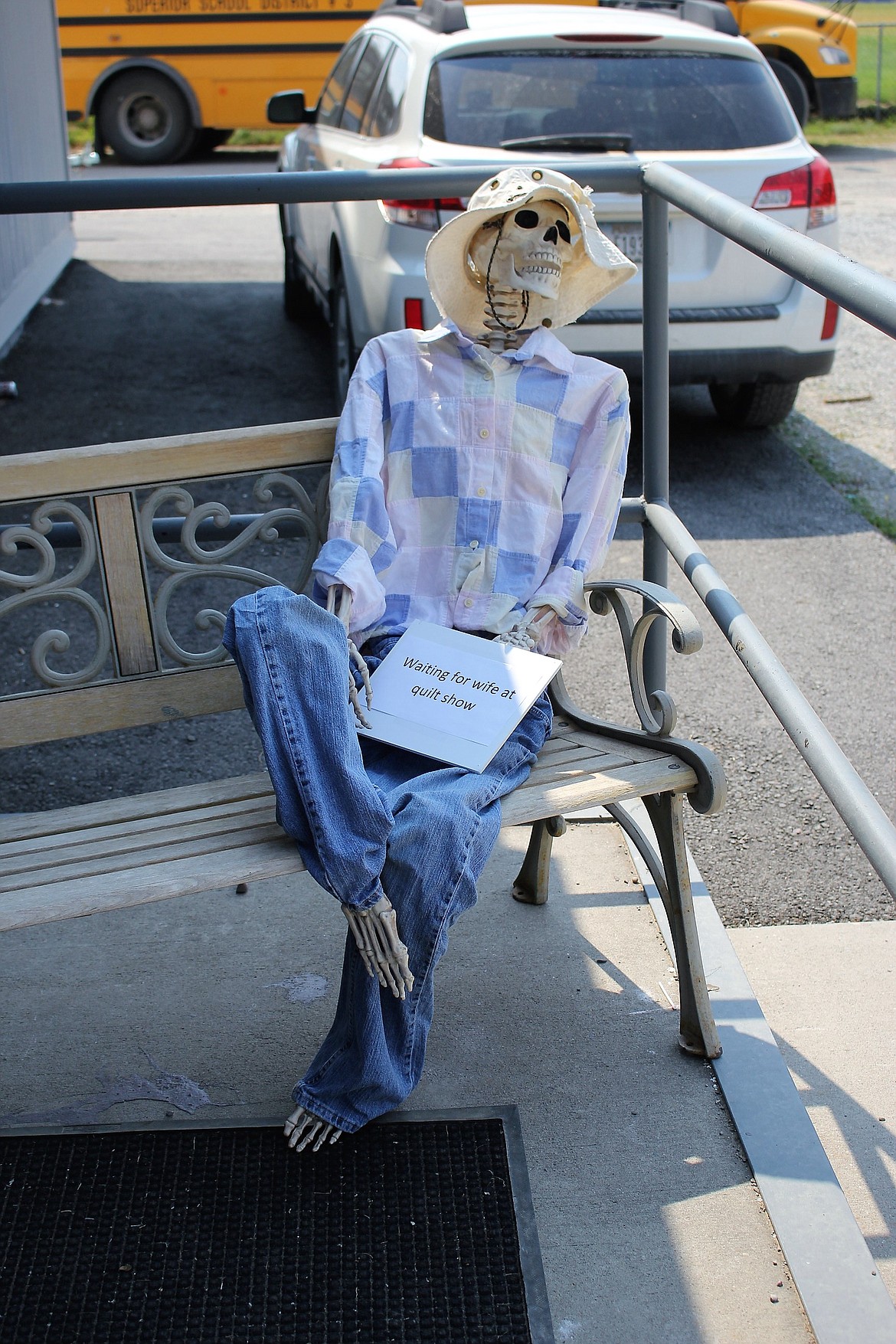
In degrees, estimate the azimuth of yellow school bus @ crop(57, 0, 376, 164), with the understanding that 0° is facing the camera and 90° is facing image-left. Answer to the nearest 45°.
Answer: approximately 270°

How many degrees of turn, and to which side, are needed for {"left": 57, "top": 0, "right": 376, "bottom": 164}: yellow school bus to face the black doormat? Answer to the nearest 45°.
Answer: approximately 90° to its right

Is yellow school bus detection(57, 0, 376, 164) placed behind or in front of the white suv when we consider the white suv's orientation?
in front

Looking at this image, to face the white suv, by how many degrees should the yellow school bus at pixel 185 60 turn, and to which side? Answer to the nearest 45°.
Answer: approximately 90° to its right

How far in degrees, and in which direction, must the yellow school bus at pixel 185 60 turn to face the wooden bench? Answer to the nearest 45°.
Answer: approximately 90° to its right

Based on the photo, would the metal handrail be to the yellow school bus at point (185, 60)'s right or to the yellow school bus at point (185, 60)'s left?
on its right

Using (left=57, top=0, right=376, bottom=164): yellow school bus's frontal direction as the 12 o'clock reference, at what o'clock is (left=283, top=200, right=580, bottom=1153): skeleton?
The skeleton is roughly at 3 o'clock from the yellow school bus.

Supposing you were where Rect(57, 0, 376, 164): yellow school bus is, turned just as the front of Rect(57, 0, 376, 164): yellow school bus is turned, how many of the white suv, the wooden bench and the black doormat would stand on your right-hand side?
3

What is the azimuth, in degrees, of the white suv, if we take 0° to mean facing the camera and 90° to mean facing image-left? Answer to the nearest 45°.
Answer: approximately 135°

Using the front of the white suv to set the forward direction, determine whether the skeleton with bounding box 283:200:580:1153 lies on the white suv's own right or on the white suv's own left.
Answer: on the white suv's own left

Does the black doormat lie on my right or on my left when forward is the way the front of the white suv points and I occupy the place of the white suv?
on my left
